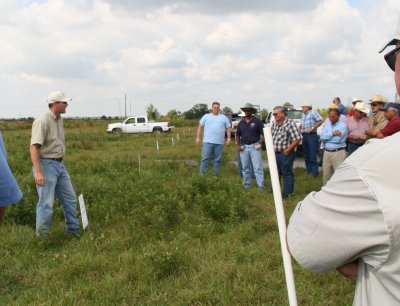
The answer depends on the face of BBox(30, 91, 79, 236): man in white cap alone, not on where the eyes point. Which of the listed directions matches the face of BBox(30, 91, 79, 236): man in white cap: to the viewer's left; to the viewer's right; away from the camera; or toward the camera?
to the viewer's right

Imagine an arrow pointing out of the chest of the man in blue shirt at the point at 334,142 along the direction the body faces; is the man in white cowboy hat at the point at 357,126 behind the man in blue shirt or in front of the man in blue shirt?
behind

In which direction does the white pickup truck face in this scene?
to the viewer's left

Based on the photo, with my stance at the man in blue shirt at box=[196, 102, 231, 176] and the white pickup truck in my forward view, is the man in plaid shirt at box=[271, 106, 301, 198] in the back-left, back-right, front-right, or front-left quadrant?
back-right

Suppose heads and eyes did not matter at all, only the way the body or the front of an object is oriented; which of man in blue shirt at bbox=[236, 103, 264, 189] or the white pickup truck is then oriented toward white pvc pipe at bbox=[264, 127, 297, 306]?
the man in blue shirt

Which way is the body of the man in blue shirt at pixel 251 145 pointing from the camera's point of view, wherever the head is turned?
toward the camera

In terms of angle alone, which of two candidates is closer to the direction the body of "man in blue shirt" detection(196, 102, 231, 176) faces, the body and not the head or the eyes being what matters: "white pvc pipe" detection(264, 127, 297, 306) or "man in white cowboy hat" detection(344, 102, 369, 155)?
the white pvc pipe

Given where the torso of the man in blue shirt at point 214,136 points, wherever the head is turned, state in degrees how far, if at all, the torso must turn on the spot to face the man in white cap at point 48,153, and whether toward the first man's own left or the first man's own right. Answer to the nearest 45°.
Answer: approximately 45° to the first man's own right

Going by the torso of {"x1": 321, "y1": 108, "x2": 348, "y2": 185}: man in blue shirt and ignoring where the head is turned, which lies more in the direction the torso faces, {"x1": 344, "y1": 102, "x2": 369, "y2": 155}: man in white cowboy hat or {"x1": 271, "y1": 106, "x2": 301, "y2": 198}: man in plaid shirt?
the man in plaid shirt

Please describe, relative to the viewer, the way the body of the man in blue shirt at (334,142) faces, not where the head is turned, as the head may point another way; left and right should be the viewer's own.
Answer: facing the viewer and to the left of the viewer

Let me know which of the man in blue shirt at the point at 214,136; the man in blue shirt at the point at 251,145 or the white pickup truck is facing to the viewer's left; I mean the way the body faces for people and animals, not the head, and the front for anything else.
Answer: the white pickup truck

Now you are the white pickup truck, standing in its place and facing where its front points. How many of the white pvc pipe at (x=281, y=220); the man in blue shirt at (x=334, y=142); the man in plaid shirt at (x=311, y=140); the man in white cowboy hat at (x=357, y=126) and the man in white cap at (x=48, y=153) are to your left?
5

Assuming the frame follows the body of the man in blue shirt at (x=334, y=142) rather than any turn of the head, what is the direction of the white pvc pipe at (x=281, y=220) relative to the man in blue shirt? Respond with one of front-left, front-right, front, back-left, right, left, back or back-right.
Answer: front-left

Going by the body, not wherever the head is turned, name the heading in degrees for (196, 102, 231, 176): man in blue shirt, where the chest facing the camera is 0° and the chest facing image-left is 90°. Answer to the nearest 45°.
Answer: approximately 0°
